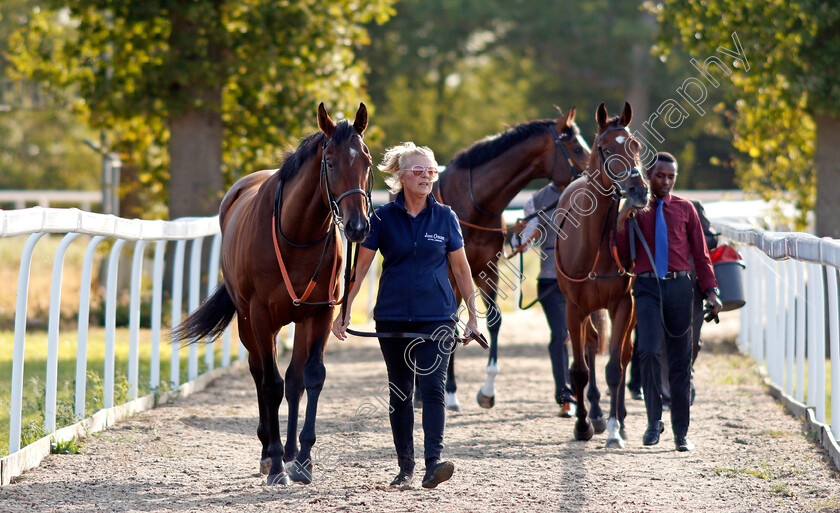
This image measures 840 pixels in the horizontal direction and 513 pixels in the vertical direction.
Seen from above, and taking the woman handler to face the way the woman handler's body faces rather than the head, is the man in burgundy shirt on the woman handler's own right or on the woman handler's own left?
on the woman handler's own left

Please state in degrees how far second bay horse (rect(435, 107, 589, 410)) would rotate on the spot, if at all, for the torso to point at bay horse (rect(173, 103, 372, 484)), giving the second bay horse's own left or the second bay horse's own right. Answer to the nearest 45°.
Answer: approximately 45° to the second bay horse's own right

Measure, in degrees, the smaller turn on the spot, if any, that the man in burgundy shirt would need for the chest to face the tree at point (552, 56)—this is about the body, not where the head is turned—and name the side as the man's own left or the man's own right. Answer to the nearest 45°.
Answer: approximately 180°

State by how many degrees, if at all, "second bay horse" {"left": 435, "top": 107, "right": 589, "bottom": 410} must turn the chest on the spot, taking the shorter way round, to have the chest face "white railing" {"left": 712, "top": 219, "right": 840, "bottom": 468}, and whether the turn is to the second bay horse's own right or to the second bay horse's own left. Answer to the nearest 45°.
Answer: approximately 45° to the second bay horse's own left

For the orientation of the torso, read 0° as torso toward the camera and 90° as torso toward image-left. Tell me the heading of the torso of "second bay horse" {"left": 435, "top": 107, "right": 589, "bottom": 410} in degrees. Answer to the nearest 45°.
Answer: approximately 315°

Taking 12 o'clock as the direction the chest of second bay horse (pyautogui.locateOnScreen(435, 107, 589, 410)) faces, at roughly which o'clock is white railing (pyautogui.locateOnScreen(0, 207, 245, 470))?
The white railing is roughly at 3 o'clock from the second bay horse.

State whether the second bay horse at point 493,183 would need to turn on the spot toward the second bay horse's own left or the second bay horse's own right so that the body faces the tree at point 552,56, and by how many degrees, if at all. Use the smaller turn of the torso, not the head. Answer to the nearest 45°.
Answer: approximately 135° to the second bay horse's own left
